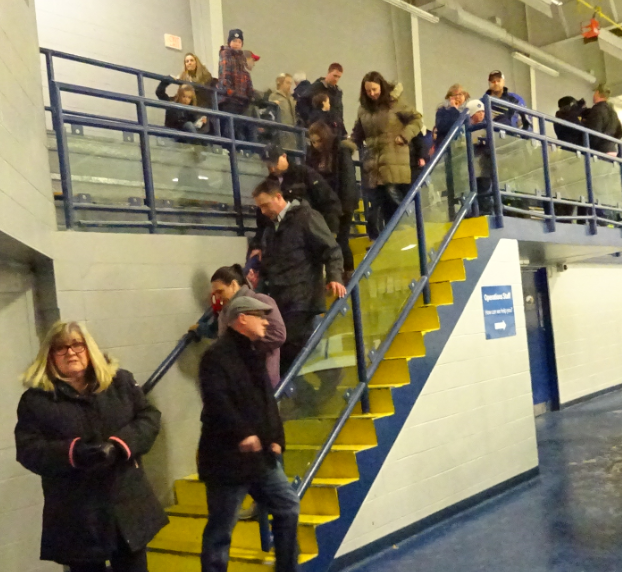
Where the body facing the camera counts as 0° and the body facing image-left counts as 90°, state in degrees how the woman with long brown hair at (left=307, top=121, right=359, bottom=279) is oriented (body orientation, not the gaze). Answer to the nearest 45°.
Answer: approximately 45°

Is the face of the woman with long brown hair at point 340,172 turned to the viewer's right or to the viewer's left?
to the viewer's left

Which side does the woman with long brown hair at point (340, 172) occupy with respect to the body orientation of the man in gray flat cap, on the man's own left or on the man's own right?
on the man's own left

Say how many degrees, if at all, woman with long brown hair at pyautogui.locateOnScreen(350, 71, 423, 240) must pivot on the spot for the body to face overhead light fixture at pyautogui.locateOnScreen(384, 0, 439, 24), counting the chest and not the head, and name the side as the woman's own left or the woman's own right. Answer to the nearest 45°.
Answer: approximately 135° to the woman's own right
